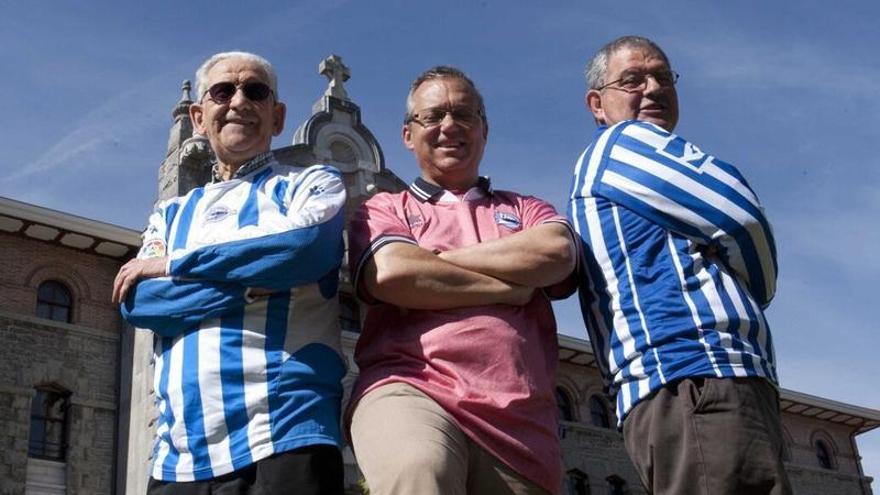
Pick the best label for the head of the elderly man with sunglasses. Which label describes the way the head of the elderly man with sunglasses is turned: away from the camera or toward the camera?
toward the camera

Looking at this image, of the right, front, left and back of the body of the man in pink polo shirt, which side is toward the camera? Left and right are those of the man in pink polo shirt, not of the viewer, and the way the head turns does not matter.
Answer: front

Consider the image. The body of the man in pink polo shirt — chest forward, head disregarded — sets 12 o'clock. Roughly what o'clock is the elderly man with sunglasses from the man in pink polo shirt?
The elderly man with sunglasses is roughly at 3 o'clock from the man in pink polo shirt.

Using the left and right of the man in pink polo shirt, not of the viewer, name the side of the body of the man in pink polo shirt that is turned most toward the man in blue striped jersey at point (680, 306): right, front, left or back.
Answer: left

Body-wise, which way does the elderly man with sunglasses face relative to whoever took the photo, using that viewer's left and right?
facing the viewer and to the left of the viewer

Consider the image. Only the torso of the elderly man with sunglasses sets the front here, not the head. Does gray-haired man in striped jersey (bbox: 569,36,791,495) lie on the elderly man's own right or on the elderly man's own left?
on the elderly man's own left

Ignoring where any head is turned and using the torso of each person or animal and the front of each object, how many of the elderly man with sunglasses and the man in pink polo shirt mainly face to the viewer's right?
0
